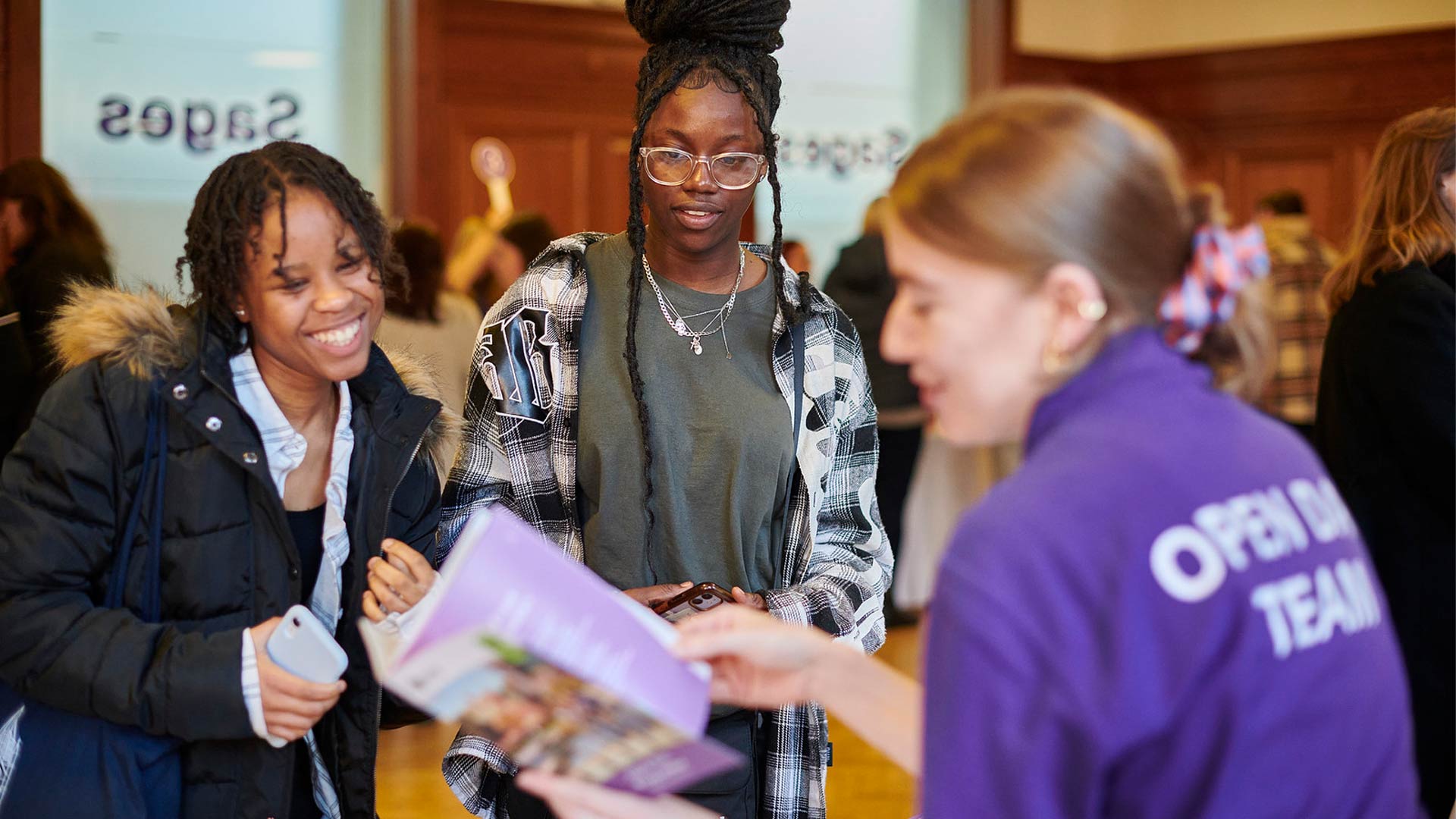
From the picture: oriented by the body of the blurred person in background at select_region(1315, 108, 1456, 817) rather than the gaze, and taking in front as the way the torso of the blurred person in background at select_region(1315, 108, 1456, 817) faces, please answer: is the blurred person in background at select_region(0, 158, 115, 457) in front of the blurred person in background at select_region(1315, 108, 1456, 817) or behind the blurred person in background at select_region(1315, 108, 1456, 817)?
behind

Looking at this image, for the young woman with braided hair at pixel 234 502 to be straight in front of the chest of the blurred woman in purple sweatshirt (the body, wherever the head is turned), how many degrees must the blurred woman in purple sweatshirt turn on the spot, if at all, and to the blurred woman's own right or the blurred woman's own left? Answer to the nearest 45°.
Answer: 0° — they already face them

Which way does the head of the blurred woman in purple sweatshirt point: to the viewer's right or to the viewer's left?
to the viewer's left

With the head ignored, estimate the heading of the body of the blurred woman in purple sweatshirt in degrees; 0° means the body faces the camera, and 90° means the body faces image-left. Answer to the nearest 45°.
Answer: approximately 135°

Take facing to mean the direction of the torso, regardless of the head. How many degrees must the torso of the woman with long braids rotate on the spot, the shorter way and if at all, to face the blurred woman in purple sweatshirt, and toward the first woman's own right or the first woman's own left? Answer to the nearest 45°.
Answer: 0° — they already face them

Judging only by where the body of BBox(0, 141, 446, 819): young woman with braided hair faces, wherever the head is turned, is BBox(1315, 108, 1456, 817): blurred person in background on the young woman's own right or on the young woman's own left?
on the young woman's own left
